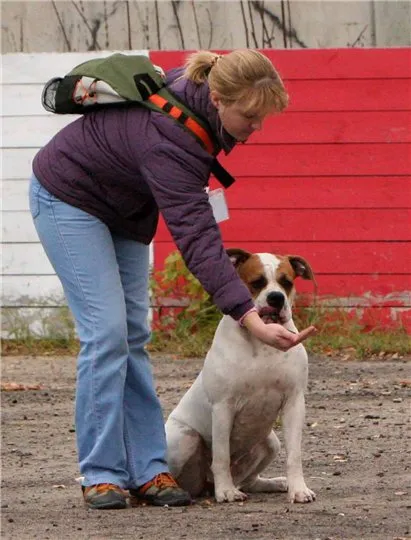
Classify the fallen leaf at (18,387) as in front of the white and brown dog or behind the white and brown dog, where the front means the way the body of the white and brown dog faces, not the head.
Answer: behind

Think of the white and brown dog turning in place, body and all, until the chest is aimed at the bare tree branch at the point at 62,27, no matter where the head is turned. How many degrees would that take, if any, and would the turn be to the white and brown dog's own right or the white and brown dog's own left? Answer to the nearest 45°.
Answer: approximately 135° to the white and brown dog's own left

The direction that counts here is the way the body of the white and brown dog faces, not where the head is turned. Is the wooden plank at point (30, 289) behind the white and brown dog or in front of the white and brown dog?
behind

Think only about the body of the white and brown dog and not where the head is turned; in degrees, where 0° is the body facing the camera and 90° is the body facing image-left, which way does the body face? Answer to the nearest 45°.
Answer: approximately 315°

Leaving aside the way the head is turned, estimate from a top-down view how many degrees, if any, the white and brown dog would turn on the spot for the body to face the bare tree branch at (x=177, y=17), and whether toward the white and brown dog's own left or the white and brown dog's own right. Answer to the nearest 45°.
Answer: approximately 135° to the white and brown dog's own left

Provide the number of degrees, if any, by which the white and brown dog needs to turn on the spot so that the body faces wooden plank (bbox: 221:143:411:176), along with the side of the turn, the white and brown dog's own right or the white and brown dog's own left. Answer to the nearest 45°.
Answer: approximately 135° to the white and brown dog's own left

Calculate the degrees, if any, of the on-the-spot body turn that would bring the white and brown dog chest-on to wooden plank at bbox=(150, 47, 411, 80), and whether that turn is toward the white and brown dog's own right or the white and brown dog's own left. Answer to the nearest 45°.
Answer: approximately 135° to the white and brown dog's own left

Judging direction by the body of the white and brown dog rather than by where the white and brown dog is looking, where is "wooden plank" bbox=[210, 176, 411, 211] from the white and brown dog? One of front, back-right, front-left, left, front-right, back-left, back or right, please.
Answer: back-left

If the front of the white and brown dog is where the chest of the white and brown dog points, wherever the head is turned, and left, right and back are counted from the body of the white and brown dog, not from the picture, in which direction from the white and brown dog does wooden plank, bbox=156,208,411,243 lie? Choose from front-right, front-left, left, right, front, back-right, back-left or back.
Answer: back-left
